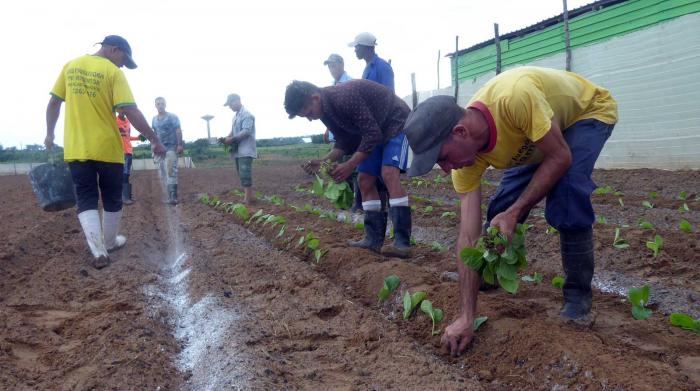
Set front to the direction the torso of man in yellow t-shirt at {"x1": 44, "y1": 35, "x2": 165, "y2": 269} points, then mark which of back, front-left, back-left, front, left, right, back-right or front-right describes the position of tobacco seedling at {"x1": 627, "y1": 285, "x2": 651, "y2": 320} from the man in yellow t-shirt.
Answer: right

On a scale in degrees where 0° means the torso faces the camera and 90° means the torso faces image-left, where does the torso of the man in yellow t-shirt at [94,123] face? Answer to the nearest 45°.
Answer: approximately 225°

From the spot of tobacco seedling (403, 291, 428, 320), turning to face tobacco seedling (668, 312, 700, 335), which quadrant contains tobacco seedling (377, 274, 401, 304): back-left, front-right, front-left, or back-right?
back-left

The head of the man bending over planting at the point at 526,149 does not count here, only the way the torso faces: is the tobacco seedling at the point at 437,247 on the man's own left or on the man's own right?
on the man's own right

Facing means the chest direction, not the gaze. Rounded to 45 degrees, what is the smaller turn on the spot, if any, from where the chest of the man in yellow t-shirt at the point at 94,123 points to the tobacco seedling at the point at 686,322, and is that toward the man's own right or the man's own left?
approximately 90° to the man's own right

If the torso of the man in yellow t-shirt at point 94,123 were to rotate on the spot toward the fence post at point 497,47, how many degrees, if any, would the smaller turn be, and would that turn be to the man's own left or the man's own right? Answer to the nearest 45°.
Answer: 0° — they already face it

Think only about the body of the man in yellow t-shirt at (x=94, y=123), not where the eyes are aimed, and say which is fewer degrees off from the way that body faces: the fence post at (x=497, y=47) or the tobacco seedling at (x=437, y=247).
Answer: the fence post

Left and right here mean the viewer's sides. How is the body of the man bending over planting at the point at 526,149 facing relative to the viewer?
facing the viewer and to the left of the viewer

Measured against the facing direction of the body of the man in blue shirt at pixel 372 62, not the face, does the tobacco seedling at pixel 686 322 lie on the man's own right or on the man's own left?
on the man's own left
